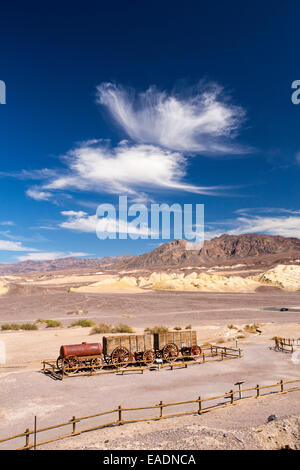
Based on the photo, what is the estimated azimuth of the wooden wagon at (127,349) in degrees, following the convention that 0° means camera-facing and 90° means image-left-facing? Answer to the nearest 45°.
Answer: approximately 270°

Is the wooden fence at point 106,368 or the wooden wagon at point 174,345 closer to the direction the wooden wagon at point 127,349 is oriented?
the wooden wagon

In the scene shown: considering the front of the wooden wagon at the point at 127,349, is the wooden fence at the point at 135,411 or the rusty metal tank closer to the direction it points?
the wooden fence

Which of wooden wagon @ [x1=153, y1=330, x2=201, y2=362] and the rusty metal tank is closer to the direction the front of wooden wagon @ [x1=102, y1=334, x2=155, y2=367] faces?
the wooden wagon

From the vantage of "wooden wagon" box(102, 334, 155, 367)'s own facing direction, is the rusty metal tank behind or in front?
behind

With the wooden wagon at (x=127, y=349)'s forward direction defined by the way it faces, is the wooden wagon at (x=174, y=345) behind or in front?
in front

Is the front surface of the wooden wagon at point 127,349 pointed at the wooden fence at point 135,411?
no
